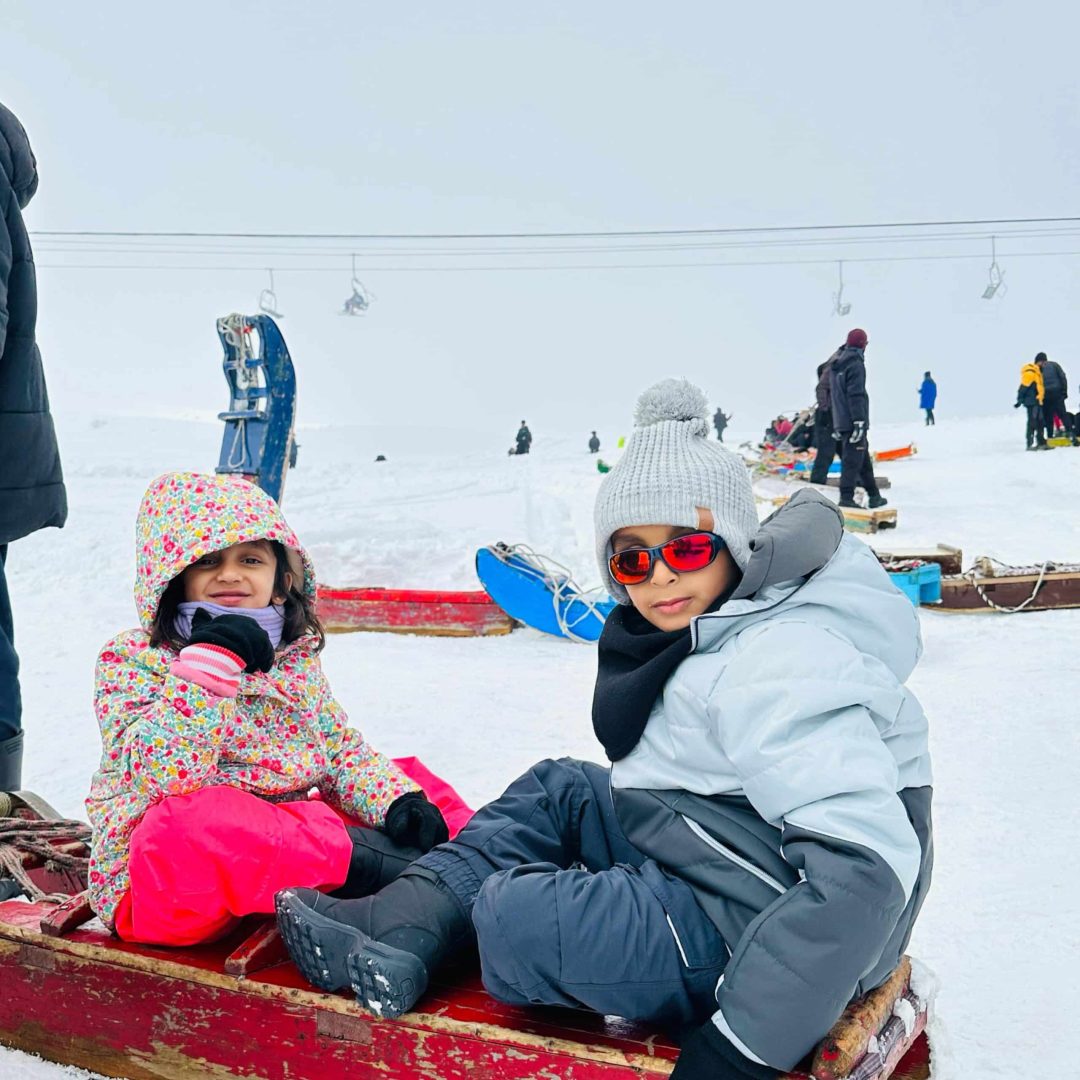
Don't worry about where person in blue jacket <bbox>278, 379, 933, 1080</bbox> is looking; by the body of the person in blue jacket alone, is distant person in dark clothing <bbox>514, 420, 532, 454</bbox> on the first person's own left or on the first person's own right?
on the first person's own right

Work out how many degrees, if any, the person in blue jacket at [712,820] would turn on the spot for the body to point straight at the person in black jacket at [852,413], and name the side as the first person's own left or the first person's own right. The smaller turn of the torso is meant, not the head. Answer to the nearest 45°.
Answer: approximately 135° to the first person's own right

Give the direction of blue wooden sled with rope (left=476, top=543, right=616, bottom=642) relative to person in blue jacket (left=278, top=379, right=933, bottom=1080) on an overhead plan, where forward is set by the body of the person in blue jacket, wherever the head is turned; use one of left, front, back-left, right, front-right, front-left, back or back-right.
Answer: back-right

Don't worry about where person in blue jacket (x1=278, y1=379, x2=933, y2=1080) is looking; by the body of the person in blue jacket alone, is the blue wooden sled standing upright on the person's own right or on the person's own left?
on the person's own right

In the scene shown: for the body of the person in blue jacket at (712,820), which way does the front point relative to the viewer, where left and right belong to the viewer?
facing the viewer and to the left of the viewer
